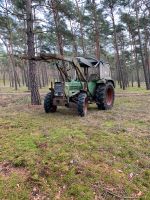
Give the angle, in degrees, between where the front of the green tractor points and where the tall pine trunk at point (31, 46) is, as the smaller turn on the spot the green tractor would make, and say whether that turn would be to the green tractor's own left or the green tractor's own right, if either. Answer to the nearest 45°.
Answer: approximately 90° to the green tractor's own right

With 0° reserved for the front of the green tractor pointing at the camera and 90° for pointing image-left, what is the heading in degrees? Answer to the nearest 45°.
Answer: approximately 45°
